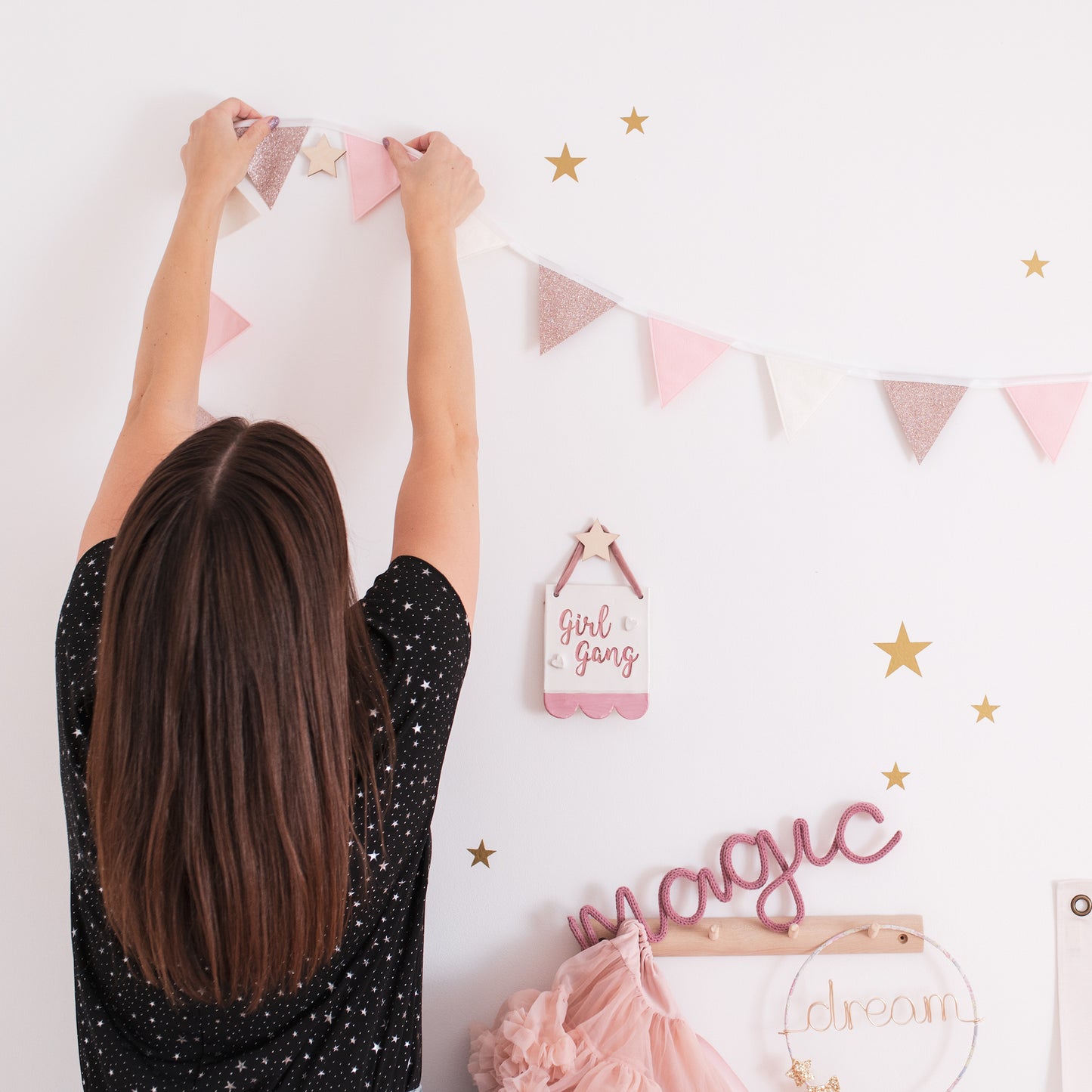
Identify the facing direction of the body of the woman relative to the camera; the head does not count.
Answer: away from the camera

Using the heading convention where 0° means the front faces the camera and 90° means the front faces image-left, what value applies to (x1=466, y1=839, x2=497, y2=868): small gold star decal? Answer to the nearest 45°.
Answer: approximately 0°

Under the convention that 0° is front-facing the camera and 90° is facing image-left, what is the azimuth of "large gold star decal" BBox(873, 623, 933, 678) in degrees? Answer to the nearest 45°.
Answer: approximately 0°

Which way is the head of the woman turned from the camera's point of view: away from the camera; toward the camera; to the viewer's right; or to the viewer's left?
away from the camera

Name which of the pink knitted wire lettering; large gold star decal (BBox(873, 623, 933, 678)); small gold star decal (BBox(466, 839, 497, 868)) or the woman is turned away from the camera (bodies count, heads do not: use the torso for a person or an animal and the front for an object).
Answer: the woman
